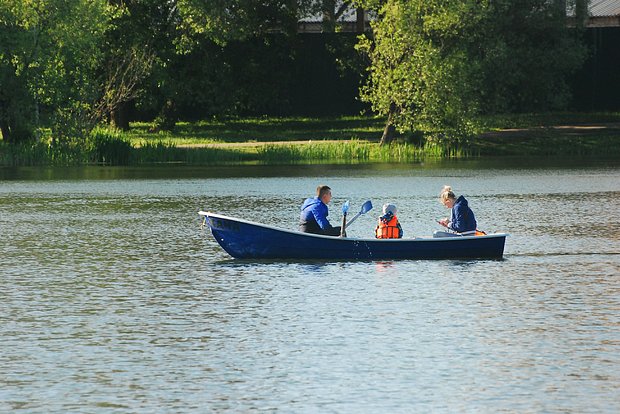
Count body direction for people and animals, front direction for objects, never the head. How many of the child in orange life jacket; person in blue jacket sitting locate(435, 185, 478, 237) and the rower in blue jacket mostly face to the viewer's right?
1

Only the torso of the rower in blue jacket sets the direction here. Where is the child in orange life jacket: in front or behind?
in front

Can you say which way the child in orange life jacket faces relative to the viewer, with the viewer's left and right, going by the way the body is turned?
facing away from the viewer

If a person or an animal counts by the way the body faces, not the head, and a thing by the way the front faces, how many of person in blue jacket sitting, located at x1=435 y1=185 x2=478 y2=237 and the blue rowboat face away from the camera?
0

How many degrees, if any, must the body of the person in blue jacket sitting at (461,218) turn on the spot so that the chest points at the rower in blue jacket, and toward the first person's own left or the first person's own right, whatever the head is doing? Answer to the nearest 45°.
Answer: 0° — they already face them

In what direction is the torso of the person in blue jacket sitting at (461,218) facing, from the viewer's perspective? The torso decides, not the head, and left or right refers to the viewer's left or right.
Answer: facing to the left of the viewer

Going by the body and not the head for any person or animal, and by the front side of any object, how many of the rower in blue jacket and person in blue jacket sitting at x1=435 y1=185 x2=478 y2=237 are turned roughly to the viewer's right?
1

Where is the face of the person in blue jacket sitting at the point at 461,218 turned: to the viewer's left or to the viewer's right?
to the viewer's left

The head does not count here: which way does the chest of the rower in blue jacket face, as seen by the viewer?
to the viewer's right

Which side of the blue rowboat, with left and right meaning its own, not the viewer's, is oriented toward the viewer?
left

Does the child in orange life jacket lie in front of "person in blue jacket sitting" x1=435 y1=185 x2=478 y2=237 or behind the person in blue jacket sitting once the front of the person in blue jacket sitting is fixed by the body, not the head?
in front
